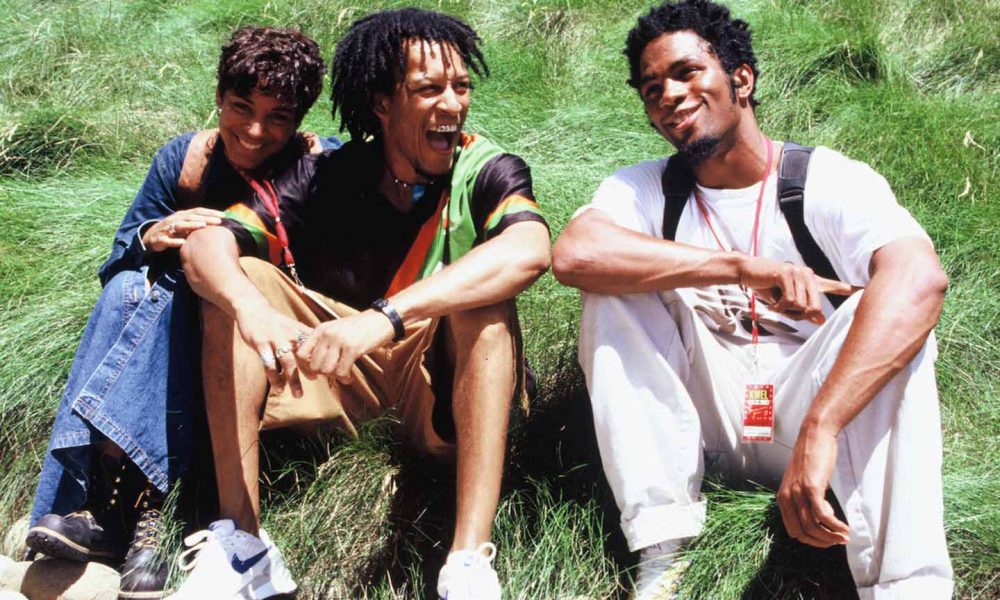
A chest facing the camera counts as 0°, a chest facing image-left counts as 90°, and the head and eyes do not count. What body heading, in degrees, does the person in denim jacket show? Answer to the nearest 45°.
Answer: approximately 0°

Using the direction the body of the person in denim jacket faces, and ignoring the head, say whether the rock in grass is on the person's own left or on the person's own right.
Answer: on the person's own right

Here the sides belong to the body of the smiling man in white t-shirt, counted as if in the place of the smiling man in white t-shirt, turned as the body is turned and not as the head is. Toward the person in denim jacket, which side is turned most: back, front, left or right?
right

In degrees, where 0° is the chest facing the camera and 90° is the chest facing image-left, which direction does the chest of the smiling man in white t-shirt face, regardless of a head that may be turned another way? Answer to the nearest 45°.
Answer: approximately 0°

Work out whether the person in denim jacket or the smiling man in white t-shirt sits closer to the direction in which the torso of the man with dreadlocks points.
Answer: the smiling man in white t-shirt

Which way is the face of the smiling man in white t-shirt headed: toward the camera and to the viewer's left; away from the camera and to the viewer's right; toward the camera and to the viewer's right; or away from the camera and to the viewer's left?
toward the camera and to the viewer's left

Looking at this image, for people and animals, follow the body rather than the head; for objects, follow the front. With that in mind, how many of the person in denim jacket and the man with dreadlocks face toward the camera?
2

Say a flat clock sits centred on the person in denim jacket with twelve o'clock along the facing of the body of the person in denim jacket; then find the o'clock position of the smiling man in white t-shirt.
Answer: The smiling man in white t-shirt is roughly at 10 o'clock from the person in denim jacket.

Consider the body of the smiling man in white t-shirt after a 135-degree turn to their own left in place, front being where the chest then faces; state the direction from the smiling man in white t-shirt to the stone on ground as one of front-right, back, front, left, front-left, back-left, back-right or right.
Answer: back-left
